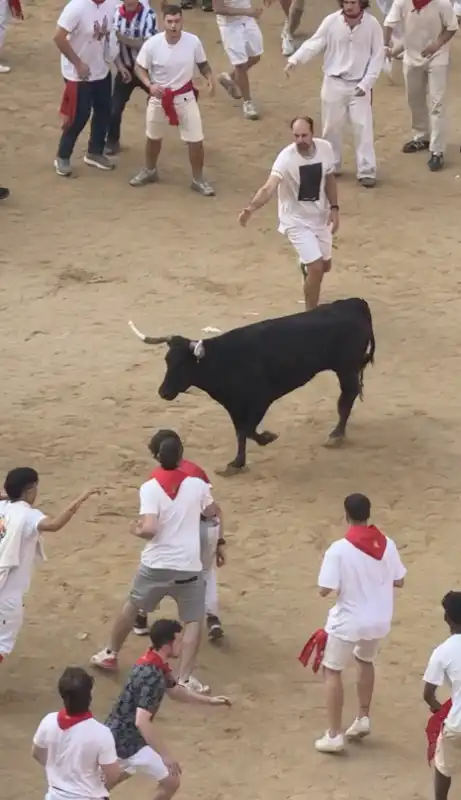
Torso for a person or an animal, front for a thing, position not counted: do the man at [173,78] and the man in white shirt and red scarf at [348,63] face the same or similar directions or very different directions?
same or similar directions

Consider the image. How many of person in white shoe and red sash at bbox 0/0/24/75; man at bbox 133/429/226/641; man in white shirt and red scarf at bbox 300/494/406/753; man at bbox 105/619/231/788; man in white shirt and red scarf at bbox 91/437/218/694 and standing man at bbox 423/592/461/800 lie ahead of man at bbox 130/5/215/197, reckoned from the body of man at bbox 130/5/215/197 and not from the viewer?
5

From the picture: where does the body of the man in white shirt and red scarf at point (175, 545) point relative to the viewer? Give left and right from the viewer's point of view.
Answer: facing away from the viewer

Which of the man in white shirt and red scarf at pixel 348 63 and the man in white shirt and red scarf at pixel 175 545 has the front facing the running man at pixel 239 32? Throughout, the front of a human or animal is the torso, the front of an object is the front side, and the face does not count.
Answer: the man in white shirt and red scarf at pixel 175 545

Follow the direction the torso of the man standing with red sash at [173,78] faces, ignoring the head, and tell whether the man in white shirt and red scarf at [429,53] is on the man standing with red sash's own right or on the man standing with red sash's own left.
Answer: on the man standing with red sash's own left

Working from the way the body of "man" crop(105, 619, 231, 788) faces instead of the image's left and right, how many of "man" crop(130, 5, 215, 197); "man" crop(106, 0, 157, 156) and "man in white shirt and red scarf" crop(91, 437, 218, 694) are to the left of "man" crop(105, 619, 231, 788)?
3

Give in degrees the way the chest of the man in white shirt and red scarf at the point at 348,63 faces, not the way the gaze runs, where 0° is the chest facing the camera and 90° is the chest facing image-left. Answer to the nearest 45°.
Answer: approximately 0°

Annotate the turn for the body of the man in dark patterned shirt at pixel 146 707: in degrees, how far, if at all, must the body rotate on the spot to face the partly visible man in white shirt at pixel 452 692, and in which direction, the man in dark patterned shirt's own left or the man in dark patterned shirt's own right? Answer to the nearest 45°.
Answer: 0° — they already face them

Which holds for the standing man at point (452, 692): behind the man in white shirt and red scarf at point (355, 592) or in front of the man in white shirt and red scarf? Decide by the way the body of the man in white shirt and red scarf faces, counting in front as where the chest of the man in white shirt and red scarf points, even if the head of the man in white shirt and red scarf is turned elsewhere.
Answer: behind

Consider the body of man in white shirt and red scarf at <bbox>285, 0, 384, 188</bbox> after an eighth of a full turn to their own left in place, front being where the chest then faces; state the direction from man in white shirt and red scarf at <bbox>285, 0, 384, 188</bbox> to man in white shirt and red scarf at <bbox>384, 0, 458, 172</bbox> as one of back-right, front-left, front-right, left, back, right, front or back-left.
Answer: left

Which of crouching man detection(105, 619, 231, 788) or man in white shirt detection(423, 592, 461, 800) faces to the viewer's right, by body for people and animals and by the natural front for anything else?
crouching man detection(105, 619, 231, 788)

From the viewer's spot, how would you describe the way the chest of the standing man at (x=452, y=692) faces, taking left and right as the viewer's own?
facing away from the viewer and to the left of the viewer

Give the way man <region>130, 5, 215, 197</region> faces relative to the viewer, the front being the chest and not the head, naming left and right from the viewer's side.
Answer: facing the viewer

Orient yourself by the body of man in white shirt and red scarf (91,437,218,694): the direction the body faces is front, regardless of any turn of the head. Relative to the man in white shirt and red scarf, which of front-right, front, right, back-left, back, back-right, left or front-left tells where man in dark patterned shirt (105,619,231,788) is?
back

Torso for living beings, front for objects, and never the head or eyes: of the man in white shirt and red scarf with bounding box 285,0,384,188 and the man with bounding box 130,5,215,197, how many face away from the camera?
0
